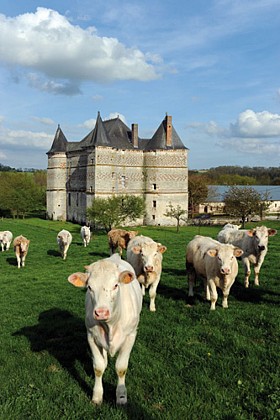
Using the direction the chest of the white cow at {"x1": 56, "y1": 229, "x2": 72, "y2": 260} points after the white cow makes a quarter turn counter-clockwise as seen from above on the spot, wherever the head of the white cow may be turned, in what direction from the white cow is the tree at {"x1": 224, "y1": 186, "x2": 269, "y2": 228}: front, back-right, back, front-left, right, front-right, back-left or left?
front-left

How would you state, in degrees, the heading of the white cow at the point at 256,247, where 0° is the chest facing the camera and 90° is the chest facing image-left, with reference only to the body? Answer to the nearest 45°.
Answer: approximately 315°

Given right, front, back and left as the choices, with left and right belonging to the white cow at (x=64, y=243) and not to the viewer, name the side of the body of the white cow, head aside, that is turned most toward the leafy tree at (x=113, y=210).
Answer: back

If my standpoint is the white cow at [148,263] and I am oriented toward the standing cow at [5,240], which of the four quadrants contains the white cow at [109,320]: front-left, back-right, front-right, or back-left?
back-left

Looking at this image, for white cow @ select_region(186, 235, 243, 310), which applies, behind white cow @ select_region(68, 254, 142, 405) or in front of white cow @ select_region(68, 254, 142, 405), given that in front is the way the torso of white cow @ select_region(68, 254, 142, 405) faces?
behind

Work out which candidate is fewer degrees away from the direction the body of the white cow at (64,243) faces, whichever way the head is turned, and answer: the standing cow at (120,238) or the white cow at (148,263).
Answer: the white cow

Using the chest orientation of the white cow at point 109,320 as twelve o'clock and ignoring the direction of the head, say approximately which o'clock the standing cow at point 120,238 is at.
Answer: The standing cow is roughly at 6 o'clock from the white cow.

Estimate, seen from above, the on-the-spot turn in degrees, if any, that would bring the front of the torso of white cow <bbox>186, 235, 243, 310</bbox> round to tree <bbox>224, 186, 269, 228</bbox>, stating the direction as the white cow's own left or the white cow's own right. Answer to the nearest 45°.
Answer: approximately 135° to the white cow's own left

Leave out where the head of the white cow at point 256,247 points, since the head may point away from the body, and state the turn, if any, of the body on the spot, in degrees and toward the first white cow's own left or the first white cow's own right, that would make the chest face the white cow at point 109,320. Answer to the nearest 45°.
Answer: approximately 45° to the first white cow's own right
